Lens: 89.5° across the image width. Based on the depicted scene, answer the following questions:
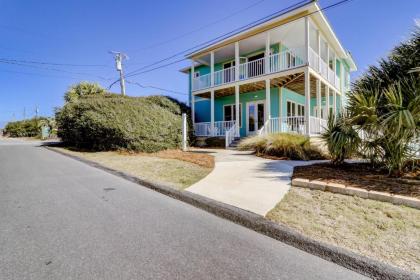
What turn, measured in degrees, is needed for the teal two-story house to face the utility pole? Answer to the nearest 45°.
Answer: approximately 45° to its right

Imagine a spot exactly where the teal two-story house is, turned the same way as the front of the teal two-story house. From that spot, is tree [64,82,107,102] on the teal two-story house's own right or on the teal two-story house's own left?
on the teal two-story house's own right

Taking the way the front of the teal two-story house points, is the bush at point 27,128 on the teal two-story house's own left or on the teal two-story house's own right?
on the teal two-story house's own right

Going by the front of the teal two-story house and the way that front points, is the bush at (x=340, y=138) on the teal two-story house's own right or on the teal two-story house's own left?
on the teal two-story house's own left

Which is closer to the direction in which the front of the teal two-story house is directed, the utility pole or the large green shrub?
the large green shrub

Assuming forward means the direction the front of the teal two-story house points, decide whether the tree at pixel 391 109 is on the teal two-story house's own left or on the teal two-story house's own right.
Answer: on the teal two-story house's own left

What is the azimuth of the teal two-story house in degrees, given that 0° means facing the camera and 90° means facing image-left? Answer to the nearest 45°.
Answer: approximately 45°
